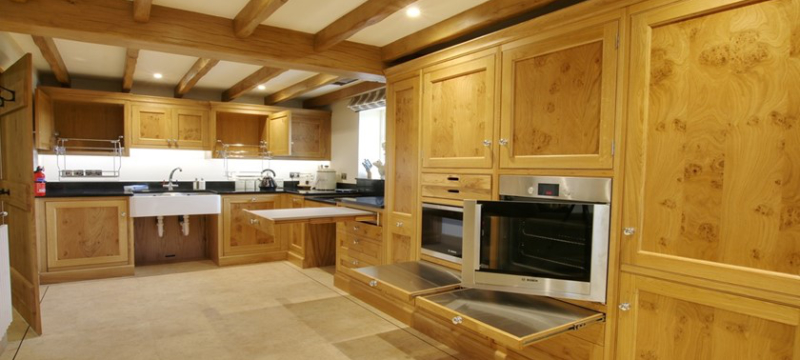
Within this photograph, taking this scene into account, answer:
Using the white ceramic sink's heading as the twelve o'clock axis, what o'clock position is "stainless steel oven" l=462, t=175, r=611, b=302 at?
The stainless steel oven is roughly at 11 o'clock from the white ceramic sink.

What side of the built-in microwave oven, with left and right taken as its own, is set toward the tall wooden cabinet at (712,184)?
left

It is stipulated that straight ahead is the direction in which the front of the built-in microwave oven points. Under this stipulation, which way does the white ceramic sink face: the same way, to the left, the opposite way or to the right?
to the left

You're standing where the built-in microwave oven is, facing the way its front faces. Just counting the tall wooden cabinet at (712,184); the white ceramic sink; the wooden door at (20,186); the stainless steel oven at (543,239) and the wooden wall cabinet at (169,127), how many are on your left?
2

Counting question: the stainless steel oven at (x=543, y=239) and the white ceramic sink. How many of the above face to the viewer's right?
0

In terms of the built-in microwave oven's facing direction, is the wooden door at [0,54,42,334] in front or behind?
in front

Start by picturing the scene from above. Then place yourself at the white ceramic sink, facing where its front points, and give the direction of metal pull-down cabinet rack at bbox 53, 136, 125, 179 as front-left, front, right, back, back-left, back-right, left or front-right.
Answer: back-right

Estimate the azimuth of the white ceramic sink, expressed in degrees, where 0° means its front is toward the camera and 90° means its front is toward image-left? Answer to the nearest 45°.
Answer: approximately 0°

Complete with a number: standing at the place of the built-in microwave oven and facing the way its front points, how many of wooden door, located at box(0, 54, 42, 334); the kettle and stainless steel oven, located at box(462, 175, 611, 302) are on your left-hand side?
1
